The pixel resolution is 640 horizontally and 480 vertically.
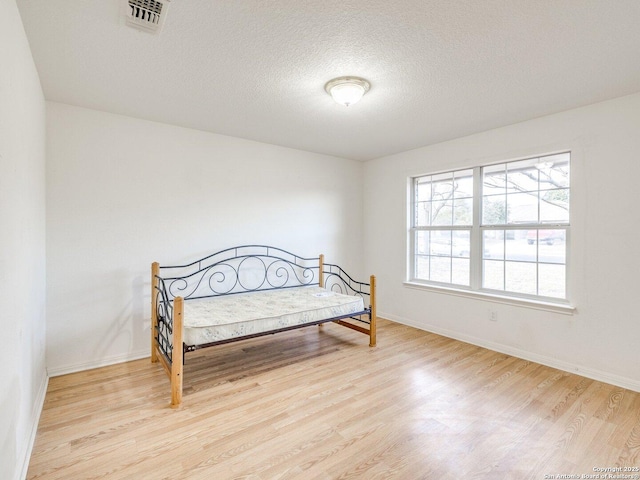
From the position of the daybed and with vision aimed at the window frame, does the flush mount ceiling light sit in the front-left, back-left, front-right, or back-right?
front-right

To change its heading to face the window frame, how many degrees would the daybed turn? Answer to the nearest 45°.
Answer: approximately 45° to its left

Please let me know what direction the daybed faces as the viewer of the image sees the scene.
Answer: facing the viewer and to the right of the viewer

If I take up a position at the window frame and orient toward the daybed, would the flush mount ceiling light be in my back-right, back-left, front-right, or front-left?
front-left
